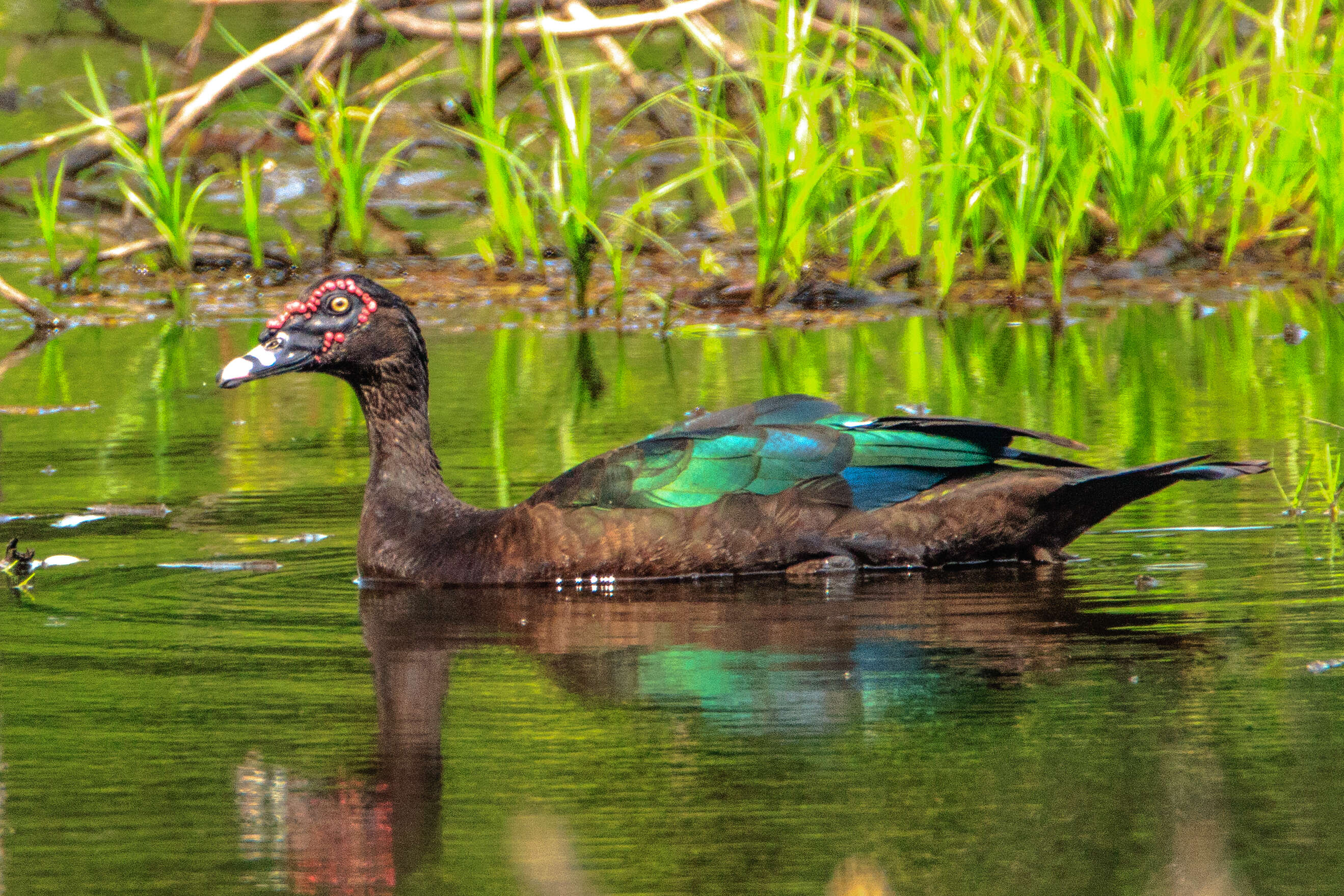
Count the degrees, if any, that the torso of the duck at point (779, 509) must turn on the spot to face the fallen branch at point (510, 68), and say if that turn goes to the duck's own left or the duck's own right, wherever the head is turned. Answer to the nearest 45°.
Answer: approximately 90° to the duck's own right

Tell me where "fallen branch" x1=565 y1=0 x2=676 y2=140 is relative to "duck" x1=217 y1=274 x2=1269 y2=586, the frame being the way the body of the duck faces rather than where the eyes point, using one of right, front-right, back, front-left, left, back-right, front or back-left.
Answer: right

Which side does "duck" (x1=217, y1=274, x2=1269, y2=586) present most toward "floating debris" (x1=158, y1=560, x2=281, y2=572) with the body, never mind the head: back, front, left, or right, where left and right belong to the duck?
front

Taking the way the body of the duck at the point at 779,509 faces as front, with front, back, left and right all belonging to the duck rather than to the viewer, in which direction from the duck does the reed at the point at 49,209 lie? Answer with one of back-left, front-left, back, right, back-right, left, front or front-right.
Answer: front-right

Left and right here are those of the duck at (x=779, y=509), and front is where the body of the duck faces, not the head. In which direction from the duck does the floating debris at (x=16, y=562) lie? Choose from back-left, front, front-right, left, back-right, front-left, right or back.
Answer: front

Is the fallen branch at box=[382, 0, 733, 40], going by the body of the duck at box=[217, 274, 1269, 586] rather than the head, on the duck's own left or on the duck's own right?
on the duck's own right

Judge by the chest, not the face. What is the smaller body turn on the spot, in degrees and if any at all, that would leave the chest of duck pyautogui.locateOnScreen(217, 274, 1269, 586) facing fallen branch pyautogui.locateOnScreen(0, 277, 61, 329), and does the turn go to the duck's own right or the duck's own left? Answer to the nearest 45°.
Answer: approximately 45° to the duck's own right

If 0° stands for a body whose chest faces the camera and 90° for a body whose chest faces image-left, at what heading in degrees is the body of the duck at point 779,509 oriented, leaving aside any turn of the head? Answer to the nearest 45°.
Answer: approximately 90°

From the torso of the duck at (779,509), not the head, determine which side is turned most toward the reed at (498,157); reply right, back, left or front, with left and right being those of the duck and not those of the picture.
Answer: right

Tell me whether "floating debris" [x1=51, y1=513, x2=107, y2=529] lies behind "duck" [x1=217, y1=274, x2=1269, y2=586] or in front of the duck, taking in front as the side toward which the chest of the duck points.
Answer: in front

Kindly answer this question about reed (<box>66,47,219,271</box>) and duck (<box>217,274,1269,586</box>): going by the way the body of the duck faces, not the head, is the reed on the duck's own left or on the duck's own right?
on the duck's own right

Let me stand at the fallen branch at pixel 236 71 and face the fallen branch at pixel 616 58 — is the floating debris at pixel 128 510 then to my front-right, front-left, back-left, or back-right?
back-right

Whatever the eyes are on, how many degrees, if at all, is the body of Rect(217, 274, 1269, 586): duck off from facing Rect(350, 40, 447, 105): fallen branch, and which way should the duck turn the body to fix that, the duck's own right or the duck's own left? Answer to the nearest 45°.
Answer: approximately 90° to the duck's own right
